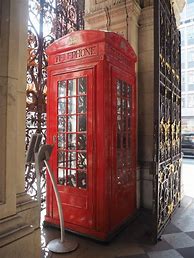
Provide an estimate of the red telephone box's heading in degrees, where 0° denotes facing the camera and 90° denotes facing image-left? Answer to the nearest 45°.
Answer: approximately 45°

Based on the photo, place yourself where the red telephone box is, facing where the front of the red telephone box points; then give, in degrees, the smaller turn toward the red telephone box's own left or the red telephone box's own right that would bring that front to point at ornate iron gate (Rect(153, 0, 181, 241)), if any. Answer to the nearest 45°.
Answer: approximately 135° to the red telephone box's own left

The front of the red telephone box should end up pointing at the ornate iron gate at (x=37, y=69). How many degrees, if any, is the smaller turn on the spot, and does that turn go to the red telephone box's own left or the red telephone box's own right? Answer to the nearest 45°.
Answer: approximately 90° to the red telephone box's own right
